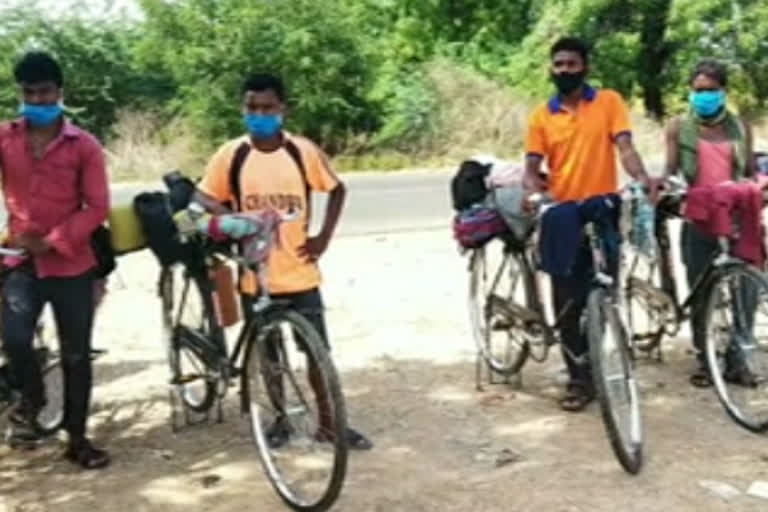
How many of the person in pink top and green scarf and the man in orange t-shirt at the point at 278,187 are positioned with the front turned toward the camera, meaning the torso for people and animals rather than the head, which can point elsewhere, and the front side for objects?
2

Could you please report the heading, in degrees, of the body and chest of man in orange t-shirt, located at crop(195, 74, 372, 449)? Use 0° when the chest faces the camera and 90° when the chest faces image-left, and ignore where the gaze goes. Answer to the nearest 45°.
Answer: approximately 0°

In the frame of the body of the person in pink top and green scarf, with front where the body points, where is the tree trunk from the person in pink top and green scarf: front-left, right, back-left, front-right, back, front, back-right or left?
back

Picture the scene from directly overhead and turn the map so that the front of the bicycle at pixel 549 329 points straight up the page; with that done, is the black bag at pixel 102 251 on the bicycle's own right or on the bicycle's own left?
on the bicycle's own right

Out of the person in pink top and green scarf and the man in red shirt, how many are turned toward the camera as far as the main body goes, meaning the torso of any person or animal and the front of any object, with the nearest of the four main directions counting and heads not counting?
2

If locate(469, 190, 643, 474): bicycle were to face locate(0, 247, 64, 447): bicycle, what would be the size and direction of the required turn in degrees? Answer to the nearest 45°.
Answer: approximately 135° to its right

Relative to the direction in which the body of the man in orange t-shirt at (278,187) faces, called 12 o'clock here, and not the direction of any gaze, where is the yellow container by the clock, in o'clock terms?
The yellow container is roughly at 4 o'clock from the man in orange t-shirt.

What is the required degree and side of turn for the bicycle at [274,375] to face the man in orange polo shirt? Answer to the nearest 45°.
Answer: approximately 45° to its left

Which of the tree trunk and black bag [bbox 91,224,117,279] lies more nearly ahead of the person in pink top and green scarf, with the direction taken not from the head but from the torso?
the black bag
